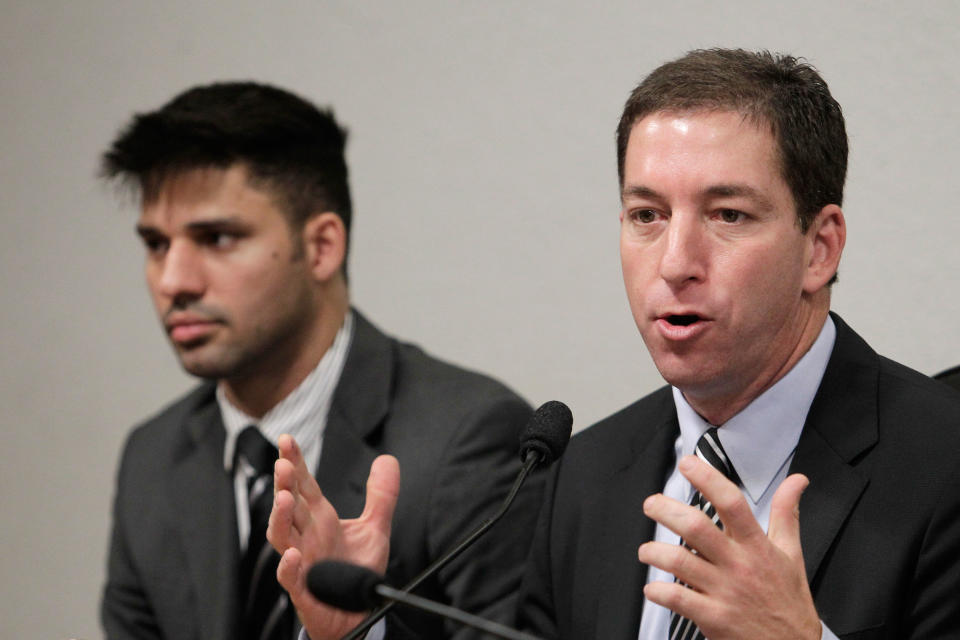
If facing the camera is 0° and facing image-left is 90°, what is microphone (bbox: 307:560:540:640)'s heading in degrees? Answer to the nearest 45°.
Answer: approximately 90°

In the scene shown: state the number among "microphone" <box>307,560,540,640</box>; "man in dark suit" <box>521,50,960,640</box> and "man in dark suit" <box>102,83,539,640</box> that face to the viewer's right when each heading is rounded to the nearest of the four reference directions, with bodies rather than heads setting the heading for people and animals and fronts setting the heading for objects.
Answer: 0

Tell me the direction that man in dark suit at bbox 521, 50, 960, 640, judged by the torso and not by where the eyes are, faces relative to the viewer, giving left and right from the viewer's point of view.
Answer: facing the viewer and to the left of the viewer

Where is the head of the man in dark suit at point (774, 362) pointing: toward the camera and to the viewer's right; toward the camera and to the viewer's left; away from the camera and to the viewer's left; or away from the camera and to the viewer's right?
toward the camera and to the viewer's left

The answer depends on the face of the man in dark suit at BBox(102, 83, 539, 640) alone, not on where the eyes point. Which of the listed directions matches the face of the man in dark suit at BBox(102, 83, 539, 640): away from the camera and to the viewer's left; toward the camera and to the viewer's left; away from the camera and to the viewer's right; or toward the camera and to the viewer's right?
toward the camera and to the viewer's left

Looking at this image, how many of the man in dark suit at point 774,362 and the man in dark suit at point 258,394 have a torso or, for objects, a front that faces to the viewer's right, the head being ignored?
0

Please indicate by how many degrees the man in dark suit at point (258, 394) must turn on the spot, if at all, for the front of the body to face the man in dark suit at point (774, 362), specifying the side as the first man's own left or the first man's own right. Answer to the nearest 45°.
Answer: approximately 90° to the first man's own left

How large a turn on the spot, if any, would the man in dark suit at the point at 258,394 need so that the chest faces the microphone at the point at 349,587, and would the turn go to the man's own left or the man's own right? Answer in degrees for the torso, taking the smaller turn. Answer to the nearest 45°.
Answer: approximately 45° to the man's own left

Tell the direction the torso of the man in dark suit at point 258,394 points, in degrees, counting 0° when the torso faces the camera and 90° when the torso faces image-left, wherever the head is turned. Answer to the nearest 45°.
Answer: approximately 45°

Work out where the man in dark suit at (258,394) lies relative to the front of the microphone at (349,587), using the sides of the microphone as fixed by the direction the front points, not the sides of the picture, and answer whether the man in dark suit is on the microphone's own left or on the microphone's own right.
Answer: on the microphone's own right

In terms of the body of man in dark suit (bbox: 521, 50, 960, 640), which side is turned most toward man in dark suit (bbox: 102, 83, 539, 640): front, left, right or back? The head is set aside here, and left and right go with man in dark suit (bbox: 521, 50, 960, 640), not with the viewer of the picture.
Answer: right
